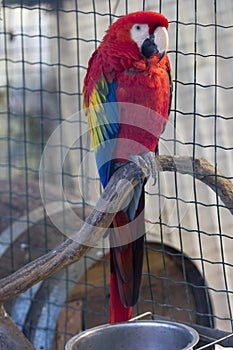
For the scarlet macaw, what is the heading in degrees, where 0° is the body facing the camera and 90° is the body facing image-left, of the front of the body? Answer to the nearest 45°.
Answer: approximately 315°
